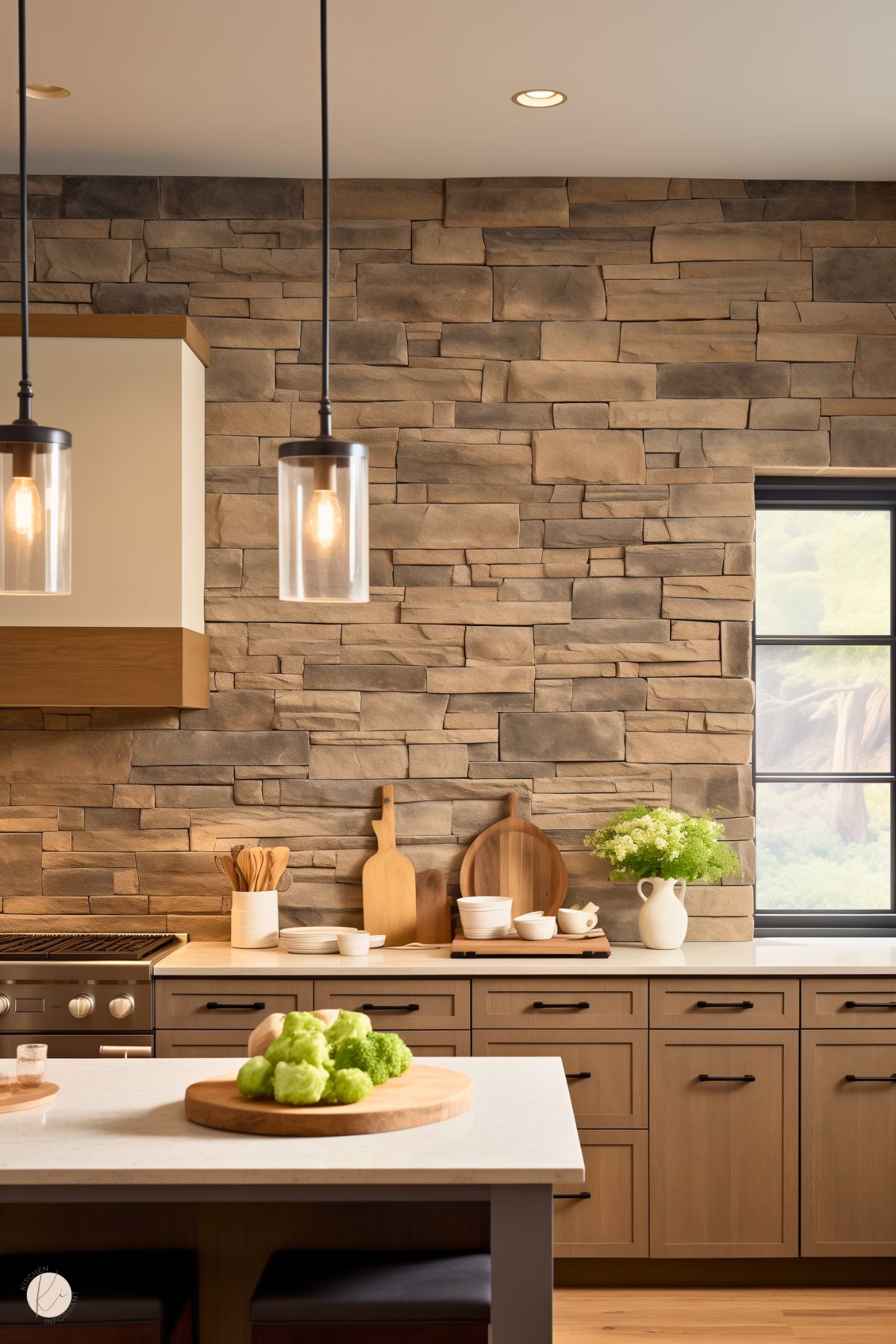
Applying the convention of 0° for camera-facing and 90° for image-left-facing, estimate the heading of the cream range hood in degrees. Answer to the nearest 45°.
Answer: approximately 0°

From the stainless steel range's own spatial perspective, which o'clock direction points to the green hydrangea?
The green hydrangea is roughly at 9 o'clock from the stainless steel range.

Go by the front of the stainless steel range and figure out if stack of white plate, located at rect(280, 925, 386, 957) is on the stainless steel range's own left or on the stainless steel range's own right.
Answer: on the stainless steel range's own left

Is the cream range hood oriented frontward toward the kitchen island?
yes

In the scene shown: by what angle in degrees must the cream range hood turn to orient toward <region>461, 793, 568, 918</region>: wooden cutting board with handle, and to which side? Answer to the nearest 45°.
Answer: approximately 90° to its left

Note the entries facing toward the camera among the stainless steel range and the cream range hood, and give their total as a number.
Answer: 2
